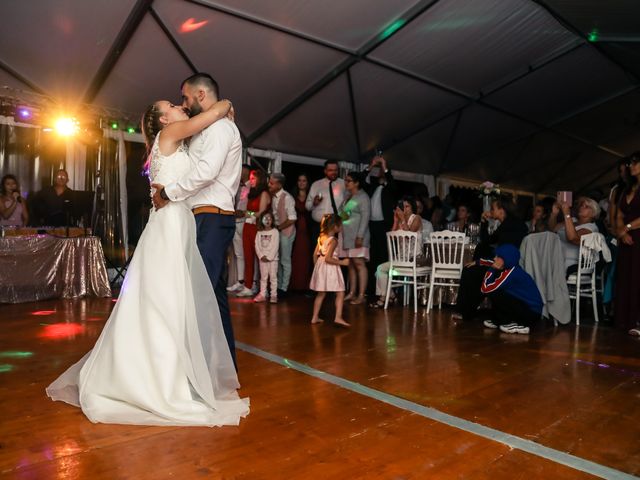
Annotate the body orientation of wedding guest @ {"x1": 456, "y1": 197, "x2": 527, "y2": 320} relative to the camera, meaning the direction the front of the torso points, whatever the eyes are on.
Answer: to the viewer's left

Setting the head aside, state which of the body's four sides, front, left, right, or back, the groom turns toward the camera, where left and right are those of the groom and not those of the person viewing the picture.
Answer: left

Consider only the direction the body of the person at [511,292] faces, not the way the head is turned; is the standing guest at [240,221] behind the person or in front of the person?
in front

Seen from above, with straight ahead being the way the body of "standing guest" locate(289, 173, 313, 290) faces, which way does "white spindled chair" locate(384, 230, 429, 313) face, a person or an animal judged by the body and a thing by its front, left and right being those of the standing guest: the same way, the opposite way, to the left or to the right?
the opposite way

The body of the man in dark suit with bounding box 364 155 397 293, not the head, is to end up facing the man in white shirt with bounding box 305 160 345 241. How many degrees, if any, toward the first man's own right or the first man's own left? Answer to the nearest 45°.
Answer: approximately 45° to the first man's own right

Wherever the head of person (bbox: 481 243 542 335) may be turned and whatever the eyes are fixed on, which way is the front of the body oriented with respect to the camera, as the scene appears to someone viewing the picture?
to the viewer's left

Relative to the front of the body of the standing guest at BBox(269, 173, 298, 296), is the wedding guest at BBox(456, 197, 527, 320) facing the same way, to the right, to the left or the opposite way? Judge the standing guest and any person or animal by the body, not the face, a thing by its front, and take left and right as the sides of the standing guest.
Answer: to the right

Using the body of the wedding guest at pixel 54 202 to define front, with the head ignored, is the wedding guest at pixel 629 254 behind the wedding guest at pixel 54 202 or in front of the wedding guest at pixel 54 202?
in front

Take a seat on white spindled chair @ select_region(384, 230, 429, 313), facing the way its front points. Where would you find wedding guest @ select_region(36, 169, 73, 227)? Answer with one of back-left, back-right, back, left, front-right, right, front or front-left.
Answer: back-left

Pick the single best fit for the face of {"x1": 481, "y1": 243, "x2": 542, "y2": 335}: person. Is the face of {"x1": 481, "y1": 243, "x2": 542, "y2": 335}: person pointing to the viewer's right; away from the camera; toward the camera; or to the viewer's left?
to the viewer's left

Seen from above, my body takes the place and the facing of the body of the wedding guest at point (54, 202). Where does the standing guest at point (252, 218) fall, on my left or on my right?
on my left

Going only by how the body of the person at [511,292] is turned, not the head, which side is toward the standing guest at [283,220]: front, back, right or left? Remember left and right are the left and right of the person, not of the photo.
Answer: front
